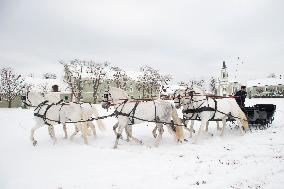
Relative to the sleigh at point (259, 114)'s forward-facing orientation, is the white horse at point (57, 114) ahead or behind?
ahead

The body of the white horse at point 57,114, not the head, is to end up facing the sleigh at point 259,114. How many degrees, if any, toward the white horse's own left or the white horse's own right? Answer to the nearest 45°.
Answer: approximately 180°

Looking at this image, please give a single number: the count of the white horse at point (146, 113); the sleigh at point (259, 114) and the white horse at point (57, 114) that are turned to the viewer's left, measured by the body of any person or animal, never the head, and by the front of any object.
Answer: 3

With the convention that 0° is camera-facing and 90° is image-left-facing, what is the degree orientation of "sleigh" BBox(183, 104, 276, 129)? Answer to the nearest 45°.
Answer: approximately 90°

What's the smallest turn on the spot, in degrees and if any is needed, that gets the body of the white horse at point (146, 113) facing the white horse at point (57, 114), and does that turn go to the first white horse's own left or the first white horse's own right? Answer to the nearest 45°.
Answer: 0° — it already faces it

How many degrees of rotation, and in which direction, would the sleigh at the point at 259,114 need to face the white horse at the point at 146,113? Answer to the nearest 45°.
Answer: approximately 45° to its left

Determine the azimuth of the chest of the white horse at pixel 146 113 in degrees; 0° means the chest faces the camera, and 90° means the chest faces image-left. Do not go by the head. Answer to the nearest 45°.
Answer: approximately 90°

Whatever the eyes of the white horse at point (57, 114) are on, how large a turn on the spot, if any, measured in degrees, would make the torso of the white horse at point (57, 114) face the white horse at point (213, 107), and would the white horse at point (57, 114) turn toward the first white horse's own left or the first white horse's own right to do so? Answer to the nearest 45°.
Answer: approximately 180°

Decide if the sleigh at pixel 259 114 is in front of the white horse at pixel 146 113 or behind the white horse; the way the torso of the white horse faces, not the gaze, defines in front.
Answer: behind

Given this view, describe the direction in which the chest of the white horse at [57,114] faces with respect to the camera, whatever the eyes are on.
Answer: to the viewer's left

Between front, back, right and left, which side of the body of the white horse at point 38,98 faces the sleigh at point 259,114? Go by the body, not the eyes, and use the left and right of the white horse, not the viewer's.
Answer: back

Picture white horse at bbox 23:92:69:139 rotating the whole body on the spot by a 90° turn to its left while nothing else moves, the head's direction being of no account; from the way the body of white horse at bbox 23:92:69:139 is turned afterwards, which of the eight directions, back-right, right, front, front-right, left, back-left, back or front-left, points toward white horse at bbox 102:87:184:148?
front-left
